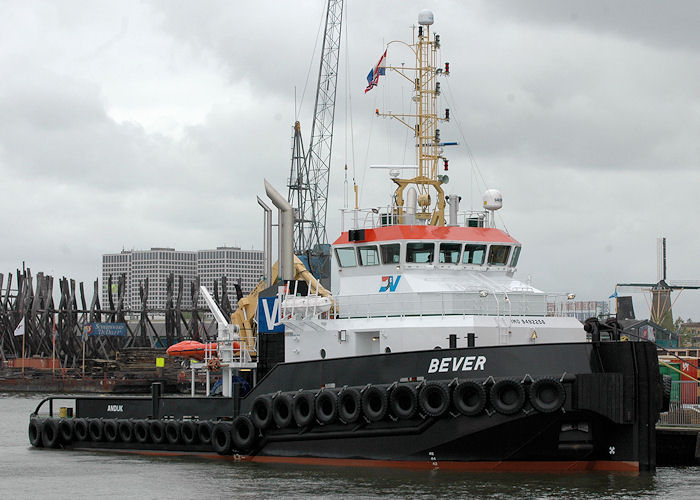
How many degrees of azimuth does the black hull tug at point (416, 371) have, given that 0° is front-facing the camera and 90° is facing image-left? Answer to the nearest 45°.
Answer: approximately 315°
